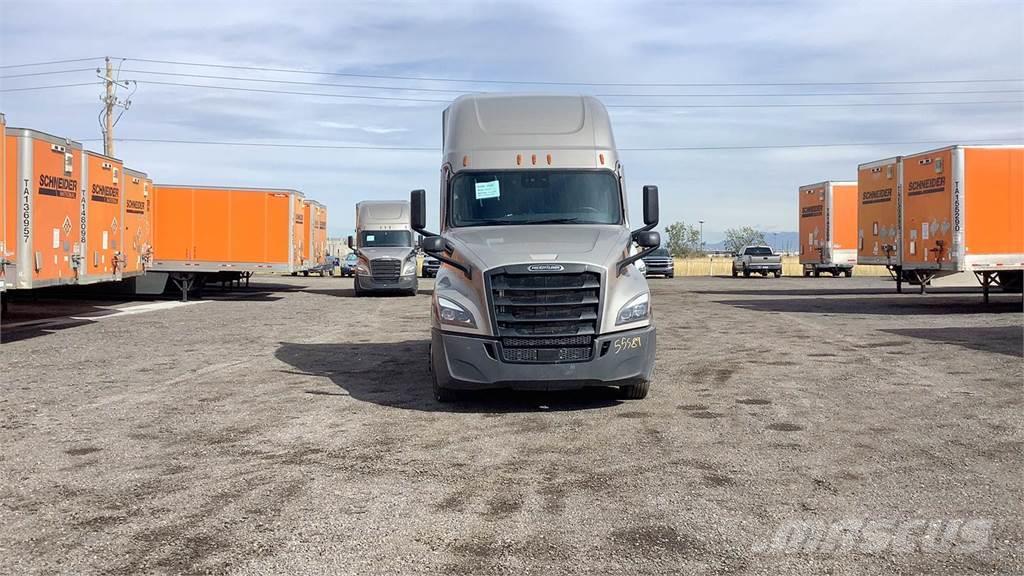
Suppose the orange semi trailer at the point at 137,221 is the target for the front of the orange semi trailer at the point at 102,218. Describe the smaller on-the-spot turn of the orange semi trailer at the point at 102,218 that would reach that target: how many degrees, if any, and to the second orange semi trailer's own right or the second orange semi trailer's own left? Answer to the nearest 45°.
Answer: approximately 135° to the second orange semi trailer's own left

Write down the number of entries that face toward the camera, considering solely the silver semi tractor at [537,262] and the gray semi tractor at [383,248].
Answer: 2

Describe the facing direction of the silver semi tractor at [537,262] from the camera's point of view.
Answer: facing the viewer

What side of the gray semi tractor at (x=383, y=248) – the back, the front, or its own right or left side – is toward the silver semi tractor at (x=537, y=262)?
front

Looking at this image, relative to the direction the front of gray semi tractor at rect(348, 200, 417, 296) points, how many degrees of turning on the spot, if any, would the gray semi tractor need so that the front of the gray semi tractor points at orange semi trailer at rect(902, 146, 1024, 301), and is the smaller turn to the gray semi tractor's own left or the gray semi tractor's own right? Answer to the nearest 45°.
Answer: approximately 45° to the gray semi tractor's own left

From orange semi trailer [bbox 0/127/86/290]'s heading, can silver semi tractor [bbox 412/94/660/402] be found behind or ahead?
ahead

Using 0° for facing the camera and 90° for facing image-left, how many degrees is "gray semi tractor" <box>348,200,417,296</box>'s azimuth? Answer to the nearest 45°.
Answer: approximately 0°

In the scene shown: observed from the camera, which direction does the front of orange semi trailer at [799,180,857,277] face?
facing the viewer and to the left of the viewer

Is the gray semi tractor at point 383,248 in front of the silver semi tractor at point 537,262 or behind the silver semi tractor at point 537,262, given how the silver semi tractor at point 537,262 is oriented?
behind

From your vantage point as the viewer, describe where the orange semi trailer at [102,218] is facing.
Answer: facing the viewer and to the right of the viewer
